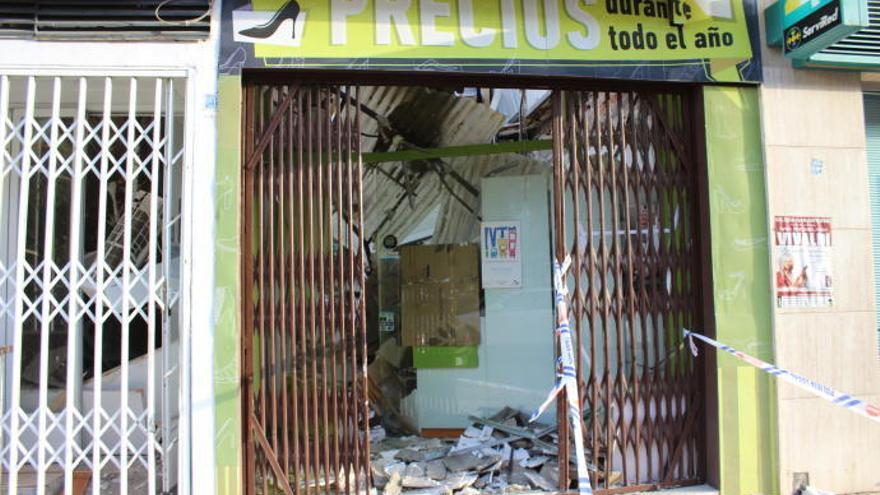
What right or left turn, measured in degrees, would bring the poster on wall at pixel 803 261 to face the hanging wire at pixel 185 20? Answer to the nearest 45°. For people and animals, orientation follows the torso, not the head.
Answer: approximately 45° to its right

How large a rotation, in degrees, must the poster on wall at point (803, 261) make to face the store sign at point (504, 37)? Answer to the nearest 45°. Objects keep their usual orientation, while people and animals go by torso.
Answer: approximately 45° to its right

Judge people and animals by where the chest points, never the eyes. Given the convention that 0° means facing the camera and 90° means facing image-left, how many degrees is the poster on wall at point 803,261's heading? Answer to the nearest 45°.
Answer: approximately 0°

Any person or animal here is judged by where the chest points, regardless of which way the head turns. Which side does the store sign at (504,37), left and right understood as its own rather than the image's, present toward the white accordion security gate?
right

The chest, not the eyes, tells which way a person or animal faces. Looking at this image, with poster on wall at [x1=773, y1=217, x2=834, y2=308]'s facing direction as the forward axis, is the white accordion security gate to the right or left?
on its right

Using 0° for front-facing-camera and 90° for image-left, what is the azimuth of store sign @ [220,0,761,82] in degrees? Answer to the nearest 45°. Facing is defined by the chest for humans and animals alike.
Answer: approximately 0°

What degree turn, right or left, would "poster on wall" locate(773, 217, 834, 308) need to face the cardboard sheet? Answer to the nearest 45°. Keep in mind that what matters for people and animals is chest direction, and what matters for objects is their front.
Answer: approximately 90° to its right

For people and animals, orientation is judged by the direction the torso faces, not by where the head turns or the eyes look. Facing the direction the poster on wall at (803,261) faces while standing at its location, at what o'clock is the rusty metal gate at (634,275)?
The rusty metal gate is roughly at 2 o'clock from the poster on wall.

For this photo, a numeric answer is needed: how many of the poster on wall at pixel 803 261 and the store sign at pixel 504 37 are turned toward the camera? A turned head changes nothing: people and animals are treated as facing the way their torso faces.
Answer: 2
